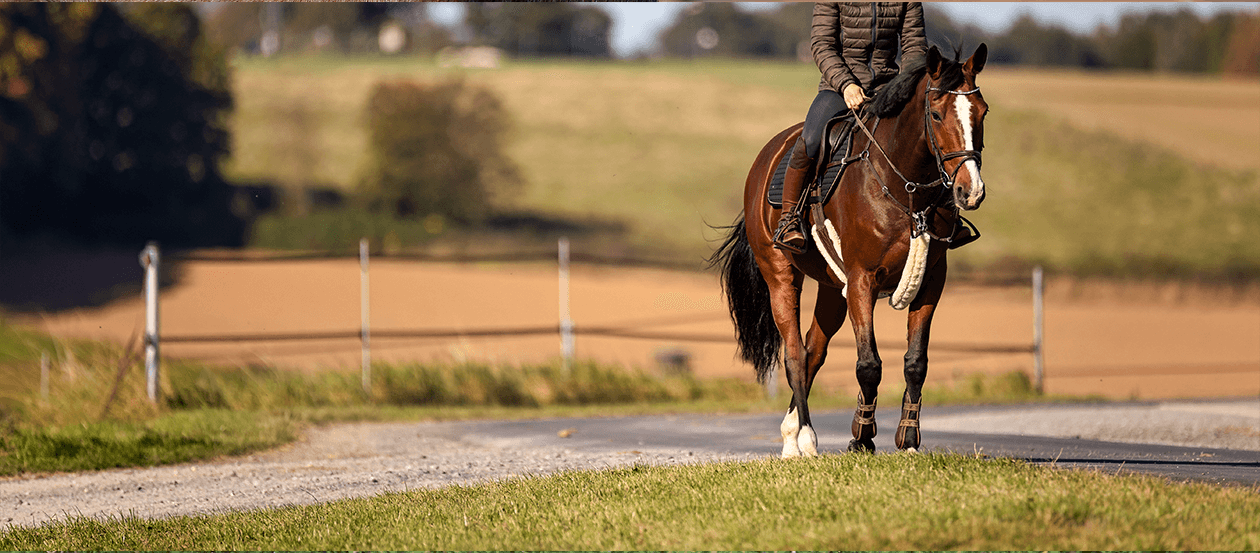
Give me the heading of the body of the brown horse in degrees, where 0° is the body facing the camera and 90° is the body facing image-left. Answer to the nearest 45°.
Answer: approximately 315°

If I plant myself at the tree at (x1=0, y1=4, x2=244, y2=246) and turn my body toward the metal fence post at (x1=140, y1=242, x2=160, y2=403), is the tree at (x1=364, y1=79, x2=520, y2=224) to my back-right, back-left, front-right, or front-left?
back-left

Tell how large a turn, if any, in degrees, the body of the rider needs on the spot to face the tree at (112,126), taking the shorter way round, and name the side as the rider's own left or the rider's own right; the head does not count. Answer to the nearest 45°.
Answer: approximately 180°

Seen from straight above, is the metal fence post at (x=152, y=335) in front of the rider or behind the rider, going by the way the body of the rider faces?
behind

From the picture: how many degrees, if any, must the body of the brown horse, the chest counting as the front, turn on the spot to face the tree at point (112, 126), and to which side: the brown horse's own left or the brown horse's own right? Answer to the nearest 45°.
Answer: approximately 180°
